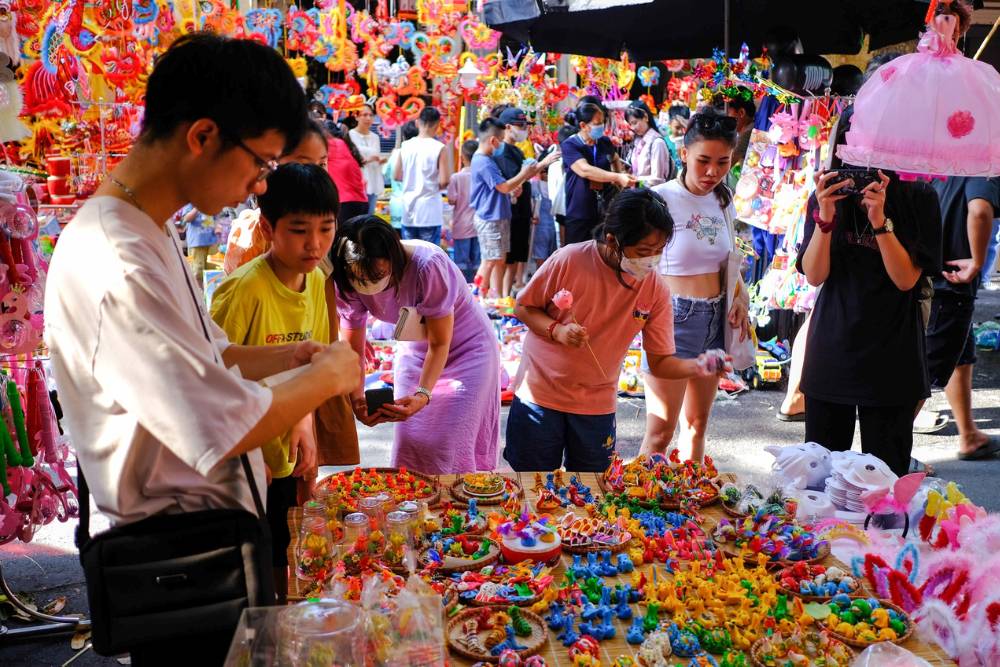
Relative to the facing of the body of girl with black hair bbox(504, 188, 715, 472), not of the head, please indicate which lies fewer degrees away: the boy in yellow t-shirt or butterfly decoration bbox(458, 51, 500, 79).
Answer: the boy in yellow t-shirt

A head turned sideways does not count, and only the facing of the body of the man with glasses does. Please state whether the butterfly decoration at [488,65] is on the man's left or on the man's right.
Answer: on the man's left

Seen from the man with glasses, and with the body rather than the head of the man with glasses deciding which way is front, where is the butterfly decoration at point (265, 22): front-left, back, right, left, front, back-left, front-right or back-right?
left

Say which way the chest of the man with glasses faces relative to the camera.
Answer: to the viewer's right

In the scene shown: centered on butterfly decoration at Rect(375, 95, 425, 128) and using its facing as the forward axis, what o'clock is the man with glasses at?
The man with glasses is roughly at 12 o'clock from the butterfly decoration.

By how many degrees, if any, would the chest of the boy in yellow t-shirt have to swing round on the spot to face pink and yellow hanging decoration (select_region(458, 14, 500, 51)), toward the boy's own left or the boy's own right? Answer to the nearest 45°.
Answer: approximately 135° to the boy's own left

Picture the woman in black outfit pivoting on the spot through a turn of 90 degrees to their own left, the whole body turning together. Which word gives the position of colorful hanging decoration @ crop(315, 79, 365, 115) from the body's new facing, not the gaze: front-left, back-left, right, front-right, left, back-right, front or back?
back-left

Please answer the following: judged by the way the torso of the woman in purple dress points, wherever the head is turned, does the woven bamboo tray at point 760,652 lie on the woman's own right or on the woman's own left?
on the woman's own left

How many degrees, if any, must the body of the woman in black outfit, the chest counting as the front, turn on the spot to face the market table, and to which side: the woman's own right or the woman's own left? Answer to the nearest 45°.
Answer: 0° — they already face it

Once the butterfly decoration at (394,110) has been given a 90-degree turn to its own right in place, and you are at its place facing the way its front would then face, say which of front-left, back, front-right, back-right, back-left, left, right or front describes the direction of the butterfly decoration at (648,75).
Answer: back

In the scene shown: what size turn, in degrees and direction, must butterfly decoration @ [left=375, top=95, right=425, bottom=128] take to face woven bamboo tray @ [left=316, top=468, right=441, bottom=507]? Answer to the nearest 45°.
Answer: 0° — it already faces it

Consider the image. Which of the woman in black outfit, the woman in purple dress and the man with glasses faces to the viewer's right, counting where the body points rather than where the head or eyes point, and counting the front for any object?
the man with glasses
